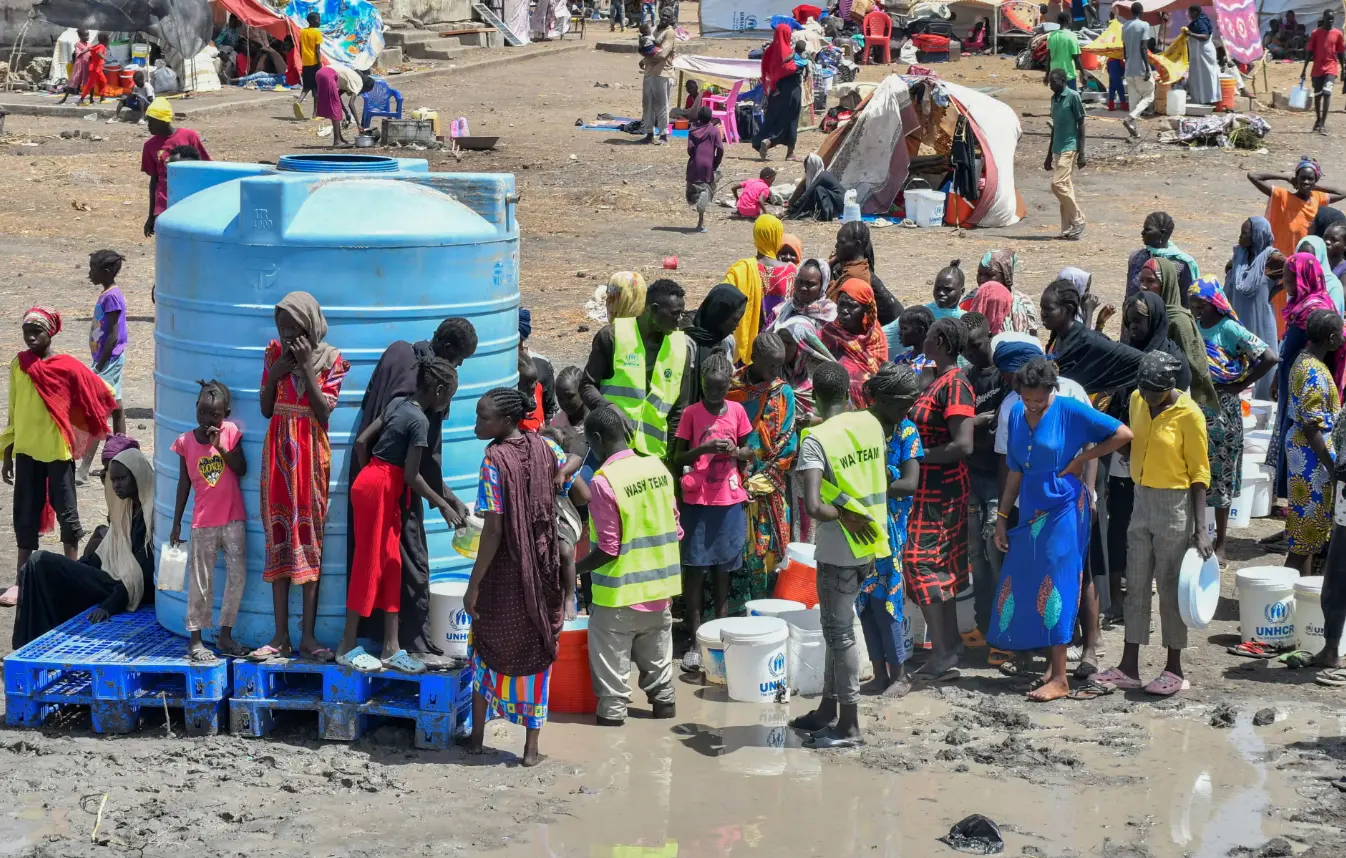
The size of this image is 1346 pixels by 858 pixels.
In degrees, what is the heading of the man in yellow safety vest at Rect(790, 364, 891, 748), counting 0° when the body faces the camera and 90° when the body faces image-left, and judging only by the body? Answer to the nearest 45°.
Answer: approximately 135°

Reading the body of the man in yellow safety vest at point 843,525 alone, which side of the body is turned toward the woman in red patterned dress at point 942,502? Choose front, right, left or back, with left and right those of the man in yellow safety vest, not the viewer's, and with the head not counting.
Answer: right

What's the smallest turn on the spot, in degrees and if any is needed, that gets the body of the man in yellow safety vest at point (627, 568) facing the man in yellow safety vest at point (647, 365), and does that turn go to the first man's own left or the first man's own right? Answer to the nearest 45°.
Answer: approximately 45° to the first man's own right

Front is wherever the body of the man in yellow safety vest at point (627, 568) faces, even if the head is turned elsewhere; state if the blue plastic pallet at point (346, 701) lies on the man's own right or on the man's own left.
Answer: on the man's own left

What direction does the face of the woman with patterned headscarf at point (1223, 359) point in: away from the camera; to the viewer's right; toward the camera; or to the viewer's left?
to the viewer's left

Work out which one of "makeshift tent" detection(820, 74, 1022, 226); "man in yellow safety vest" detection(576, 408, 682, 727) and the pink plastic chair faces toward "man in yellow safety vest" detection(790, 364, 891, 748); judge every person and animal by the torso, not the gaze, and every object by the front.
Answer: the makeshift tent

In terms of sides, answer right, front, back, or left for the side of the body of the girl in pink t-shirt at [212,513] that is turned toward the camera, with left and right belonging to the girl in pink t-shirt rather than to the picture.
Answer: front

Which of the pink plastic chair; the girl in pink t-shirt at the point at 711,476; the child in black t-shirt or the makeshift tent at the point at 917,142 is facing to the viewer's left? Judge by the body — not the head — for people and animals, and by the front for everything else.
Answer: the pink plastic chair

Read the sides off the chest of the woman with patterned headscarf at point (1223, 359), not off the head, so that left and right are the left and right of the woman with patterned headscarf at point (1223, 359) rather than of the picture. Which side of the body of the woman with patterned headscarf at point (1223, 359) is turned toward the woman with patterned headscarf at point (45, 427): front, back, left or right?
front

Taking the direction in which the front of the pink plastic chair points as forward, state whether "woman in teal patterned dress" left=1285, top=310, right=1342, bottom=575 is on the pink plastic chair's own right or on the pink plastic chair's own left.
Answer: on the pink plastic chair's own left

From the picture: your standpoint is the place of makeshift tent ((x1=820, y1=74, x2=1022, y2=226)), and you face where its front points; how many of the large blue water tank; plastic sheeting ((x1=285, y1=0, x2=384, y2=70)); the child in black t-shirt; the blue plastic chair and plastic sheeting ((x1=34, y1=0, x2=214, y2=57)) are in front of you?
2

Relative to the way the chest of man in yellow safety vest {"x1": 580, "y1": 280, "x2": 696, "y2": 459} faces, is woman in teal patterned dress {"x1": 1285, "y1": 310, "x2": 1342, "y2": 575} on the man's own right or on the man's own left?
on the man's own left

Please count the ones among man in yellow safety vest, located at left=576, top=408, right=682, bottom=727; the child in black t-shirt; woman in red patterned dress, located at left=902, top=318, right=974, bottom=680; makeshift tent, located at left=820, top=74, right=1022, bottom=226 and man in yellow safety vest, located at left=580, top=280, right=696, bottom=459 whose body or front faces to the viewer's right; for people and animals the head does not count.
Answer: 1

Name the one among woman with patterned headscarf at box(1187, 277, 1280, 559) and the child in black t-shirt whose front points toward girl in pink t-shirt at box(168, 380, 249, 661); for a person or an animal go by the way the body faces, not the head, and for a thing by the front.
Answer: the woman with patterned headscarf

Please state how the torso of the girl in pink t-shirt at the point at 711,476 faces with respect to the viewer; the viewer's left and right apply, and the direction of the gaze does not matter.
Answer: facing the viewer

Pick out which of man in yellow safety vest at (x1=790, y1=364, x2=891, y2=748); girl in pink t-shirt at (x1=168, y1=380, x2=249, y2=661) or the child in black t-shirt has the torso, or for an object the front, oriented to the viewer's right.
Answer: the child in black t-shirt

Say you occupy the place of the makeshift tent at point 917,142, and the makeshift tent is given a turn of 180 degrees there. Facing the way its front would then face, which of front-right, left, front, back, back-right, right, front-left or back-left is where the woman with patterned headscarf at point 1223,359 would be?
back

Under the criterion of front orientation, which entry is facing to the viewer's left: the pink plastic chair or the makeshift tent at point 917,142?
the pink plastic chair

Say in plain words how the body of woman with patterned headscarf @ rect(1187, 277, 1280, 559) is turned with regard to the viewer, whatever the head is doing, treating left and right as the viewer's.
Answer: facing the viewer and to the left of the viewer

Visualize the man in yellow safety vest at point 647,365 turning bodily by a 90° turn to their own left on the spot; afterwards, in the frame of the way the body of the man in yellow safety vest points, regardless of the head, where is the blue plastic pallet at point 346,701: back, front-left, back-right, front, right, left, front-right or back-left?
back-right

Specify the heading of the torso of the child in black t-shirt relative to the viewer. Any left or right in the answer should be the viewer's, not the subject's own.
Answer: facing to the right of the viewer
